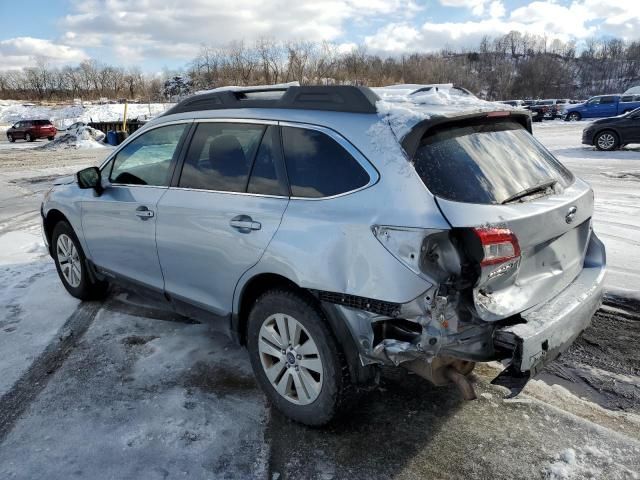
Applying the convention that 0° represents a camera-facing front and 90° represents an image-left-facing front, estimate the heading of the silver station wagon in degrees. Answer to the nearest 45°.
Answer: approximately 135°

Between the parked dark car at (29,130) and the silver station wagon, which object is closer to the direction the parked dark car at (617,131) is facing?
the parked dark car

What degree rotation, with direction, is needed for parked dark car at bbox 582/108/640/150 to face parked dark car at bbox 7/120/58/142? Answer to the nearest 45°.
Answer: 0° — it already faces it

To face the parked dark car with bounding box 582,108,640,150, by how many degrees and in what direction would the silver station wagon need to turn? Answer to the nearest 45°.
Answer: approximately 90° to its right

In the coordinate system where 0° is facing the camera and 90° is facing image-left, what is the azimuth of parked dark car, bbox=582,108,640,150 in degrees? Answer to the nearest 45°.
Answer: approximately 90°

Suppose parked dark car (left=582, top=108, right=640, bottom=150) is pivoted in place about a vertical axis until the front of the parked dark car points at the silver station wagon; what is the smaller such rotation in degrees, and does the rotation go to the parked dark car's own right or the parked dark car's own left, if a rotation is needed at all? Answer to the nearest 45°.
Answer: approximately 90° to the parked dark car's own left
